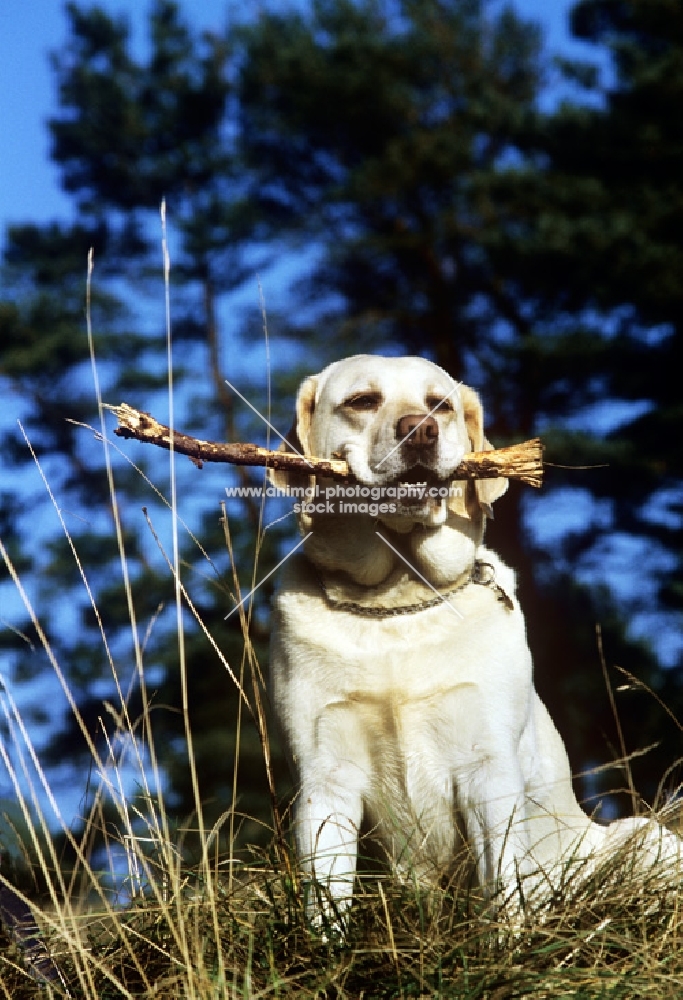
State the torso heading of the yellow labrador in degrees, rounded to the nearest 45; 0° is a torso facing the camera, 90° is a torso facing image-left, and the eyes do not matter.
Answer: approximately 0°
